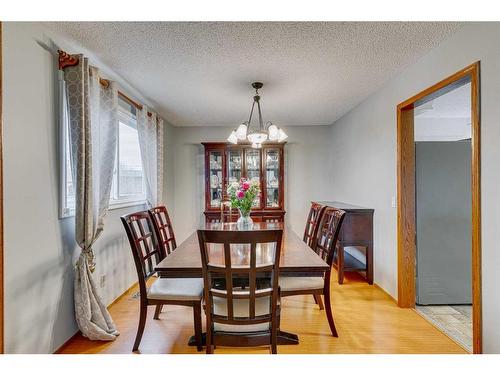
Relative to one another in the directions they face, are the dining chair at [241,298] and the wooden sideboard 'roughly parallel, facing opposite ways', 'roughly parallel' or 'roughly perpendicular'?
roughly perpendicular

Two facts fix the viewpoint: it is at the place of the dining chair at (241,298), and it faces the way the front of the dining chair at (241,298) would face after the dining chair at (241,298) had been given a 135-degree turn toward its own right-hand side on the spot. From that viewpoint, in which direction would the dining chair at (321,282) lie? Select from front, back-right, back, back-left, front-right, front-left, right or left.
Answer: left

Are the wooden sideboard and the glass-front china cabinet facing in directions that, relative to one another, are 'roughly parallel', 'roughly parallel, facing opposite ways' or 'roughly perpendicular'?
roughly perpendicular

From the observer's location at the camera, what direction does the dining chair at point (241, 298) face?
facing away from the viewer

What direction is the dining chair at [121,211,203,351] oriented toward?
to the viewer's right

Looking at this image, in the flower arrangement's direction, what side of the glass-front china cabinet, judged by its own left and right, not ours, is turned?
front

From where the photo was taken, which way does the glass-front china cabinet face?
toward the camera

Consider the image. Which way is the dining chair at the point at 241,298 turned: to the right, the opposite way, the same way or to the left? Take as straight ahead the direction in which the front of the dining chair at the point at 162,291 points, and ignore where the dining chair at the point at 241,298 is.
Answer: to the left

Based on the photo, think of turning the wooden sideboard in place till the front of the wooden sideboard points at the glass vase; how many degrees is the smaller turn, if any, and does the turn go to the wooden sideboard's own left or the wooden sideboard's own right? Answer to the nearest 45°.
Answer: approximately 45° to the wooden sideboard's own left

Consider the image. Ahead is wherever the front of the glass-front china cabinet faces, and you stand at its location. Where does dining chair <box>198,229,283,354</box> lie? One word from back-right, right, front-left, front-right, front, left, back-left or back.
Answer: front

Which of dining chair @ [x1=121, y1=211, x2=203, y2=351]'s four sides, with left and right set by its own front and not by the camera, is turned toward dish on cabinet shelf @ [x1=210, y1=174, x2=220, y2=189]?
left

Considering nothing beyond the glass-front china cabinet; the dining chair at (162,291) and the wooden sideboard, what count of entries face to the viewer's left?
1

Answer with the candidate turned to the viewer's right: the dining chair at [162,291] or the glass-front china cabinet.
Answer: the dining chair

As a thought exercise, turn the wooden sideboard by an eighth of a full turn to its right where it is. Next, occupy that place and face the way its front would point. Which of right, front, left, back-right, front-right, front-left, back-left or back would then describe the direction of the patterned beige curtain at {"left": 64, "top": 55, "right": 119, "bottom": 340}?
left

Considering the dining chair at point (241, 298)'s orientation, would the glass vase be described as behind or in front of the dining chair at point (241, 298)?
in front

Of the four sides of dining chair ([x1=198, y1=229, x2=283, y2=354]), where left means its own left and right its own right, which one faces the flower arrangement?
front

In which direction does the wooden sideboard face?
to the viewer's left

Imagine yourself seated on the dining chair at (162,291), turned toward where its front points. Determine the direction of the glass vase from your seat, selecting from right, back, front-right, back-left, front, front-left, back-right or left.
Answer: front-left

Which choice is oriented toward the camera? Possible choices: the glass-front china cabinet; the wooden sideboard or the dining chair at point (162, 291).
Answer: the glass-front china cabinet

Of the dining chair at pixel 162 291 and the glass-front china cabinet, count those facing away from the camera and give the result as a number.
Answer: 0

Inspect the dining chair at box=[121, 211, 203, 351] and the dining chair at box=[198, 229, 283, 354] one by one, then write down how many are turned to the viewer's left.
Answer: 0
